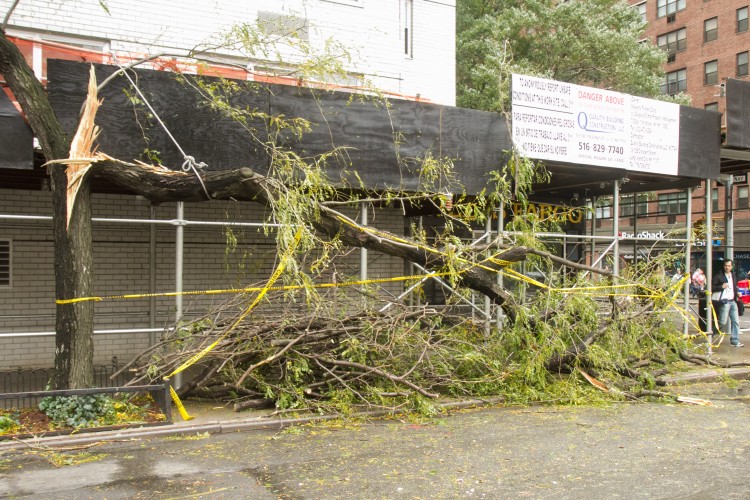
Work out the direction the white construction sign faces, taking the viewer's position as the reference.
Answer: facing the viewer and to the right of the viewer

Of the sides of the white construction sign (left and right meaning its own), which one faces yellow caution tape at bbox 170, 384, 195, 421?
right

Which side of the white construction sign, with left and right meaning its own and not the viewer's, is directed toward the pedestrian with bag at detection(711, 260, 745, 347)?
left

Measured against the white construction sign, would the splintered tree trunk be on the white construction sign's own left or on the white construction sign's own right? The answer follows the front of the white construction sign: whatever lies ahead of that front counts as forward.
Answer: on the white construction sign's own right

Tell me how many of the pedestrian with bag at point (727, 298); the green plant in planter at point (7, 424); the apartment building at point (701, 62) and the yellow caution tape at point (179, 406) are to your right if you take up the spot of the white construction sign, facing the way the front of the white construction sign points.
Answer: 2

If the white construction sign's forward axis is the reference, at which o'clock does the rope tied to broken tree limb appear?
The rope tied to broken tree limb is roughly at 3 o'clock from the white construction sign.

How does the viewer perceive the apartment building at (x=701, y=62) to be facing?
facing the viewer and to the left of the viewer

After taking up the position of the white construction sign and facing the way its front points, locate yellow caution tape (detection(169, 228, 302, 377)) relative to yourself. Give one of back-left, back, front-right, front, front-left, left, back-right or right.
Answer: right

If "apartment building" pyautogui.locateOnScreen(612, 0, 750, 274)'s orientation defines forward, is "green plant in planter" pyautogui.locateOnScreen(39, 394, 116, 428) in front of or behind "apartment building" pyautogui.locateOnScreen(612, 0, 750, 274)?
in front

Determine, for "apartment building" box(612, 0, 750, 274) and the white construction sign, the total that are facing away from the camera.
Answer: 0

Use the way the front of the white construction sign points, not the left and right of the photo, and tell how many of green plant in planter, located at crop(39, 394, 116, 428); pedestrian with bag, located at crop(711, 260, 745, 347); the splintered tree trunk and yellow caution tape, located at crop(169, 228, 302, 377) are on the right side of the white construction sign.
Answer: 3
